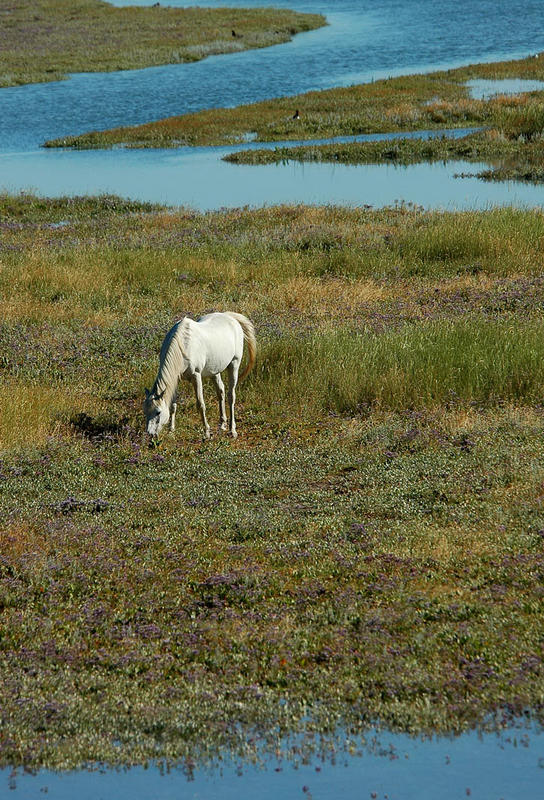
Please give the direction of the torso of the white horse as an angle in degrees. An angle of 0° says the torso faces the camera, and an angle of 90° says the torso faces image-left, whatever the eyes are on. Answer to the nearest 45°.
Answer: approximately 45°

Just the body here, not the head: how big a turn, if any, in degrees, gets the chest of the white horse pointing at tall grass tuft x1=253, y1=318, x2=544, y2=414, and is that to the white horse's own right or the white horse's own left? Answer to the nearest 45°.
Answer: approximately 180°
